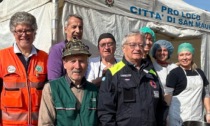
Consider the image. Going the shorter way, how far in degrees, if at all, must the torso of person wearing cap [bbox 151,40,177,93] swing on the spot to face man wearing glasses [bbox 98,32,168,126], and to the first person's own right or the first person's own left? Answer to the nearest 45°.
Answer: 0° — they already face them

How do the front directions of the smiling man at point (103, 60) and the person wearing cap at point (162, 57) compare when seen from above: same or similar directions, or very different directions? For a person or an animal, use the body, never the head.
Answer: same or similar directions

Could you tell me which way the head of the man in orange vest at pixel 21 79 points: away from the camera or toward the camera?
toward the camera

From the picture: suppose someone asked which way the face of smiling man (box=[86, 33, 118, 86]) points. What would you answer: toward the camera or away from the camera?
toward the camera

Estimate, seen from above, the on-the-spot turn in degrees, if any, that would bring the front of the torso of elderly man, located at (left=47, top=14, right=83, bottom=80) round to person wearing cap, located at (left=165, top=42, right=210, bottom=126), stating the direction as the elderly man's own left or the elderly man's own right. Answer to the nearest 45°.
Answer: approximately 45° to the elderly man's own left

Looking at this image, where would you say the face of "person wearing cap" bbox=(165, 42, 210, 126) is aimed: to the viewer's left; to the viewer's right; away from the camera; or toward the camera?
toward the camera

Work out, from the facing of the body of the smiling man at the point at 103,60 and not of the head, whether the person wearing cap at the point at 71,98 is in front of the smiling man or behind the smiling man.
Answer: in front

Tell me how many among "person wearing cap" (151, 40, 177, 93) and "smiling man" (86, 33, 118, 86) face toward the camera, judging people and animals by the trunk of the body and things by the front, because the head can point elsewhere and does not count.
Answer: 2

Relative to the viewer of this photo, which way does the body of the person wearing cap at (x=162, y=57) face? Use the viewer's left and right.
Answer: facing the viewer

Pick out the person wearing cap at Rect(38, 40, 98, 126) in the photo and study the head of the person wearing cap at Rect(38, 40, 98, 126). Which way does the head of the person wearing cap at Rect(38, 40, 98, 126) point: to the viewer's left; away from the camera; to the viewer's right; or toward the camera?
toward the camera

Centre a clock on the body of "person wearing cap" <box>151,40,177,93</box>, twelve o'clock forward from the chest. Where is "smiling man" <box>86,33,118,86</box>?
The smiling man is roughly at 2 o'clock from the person wearing cap.

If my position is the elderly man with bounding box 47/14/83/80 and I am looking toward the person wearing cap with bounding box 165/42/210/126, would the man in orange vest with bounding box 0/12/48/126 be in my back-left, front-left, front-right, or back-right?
back-right

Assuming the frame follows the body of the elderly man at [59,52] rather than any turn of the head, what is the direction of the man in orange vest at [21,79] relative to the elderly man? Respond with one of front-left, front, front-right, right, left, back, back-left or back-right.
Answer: right
